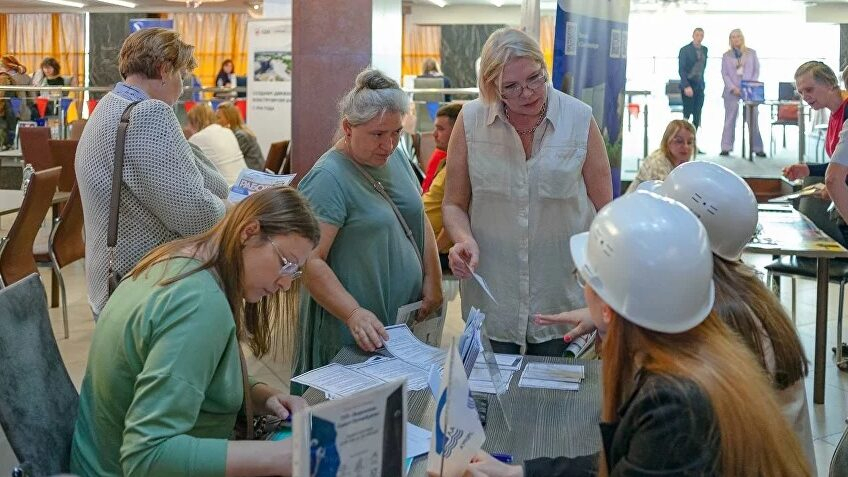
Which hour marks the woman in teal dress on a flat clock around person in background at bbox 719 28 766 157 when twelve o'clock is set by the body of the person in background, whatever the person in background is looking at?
The woman in teal dress is roughly at 12 o'clock from the person in background.

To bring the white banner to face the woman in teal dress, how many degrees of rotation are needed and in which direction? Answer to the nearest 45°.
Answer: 0° — it already faces them

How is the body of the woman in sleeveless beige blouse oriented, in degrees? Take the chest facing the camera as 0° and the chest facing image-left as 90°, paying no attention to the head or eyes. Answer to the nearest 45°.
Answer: approximately 0°

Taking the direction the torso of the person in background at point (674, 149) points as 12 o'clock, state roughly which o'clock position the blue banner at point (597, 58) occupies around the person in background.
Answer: The blue banner is roughly at 2 o'clock from the person in background.

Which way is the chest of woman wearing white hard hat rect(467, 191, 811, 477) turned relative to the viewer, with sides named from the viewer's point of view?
facing away from the viewer and to the left of the viewer

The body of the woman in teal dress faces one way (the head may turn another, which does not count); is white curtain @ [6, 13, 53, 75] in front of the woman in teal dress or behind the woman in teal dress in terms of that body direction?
behind

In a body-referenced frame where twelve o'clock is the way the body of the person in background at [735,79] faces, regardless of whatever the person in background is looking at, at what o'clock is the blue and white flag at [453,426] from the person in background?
The blue and white flag is roughly at 12 o'clock from the person in background.

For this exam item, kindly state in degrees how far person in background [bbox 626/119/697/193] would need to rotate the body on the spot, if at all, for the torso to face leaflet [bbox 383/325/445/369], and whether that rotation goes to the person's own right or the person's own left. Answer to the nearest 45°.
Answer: approximately 45° to the person's own right

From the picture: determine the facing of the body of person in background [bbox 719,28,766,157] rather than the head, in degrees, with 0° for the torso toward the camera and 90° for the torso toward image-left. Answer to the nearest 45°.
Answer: approximately 0°
